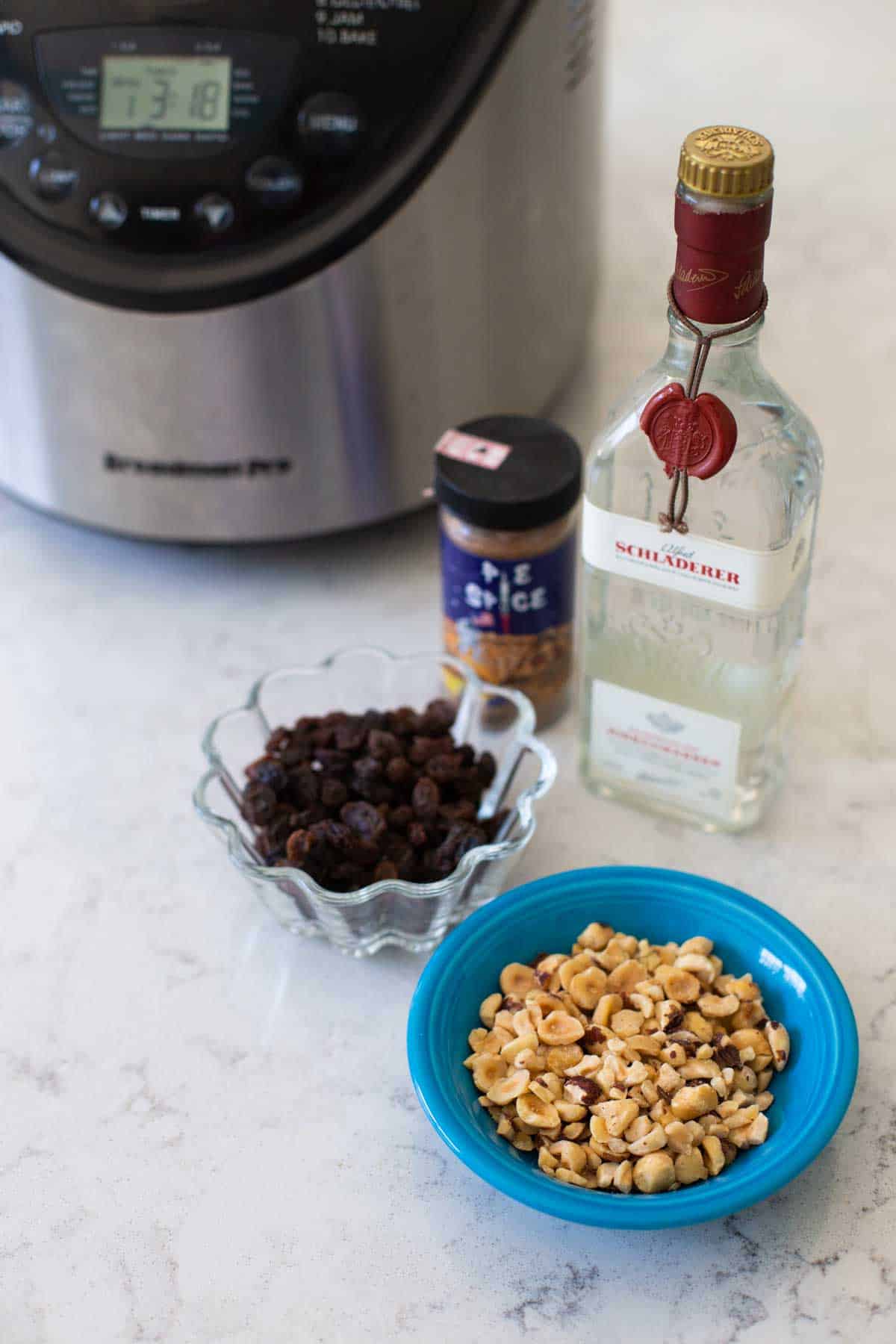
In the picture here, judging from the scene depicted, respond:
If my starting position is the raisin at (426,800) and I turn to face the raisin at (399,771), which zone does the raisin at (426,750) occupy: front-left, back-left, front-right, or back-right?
front-right

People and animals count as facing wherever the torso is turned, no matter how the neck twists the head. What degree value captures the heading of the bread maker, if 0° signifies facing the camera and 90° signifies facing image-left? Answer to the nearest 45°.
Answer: approximately 0°
